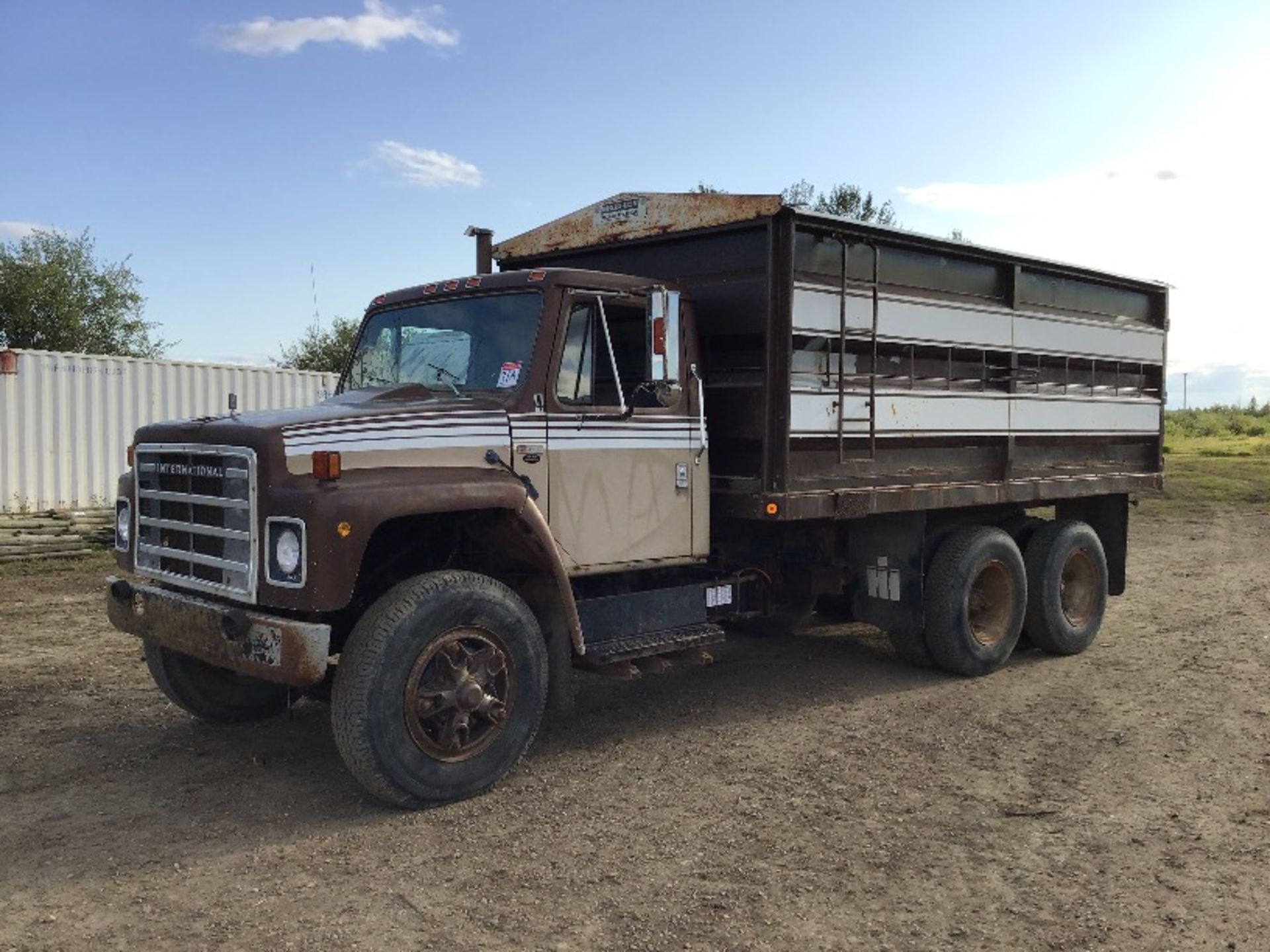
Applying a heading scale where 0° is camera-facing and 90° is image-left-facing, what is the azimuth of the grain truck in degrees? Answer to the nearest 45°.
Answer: approximately 45°

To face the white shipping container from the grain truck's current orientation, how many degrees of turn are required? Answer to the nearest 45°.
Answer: approximately 90° to its right

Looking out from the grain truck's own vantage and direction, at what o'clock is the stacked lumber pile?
The stacked lumber pile is roughly at 3 o'clock from the grain truck.
